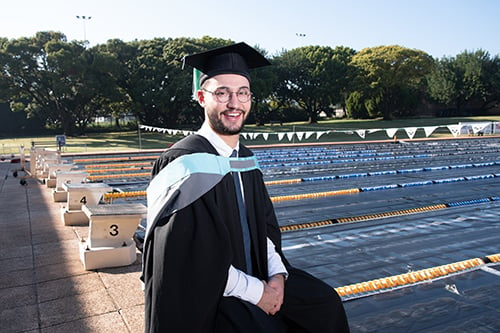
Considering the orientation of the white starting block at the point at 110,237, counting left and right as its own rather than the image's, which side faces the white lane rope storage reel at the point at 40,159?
left

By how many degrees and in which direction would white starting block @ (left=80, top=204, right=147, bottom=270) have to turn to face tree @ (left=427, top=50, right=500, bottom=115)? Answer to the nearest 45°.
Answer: approximately 45° to its left

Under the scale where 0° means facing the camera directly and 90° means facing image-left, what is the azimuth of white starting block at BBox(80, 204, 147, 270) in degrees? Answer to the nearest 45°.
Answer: approximately 270°

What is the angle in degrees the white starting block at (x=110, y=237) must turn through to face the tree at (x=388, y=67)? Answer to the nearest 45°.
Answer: approximately 45° to its left

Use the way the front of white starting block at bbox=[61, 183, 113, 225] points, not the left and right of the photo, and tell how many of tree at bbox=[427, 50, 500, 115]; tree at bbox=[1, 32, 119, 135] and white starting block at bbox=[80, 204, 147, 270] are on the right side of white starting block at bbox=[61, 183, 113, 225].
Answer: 1

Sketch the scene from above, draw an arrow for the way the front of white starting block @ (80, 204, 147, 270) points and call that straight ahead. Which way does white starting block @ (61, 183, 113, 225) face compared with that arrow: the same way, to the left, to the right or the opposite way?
the same way

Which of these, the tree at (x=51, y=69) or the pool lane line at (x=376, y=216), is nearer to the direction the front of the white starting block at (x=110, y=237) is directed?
the pool lane line

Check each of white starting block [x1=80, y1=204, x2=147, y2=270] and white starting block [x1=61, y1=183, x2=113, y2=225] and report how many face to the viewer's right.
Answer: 2

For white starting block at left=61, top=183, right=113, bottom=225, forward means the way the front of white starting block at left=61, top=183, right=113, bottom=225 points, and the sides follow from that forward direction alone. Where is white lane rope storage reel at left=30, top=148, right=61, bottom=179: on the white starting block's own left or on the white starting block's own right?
on the white starting block's own left

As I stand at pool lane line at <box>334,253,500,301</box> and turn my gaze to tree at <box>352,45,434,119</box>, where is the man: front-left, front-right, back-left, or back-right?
back-left

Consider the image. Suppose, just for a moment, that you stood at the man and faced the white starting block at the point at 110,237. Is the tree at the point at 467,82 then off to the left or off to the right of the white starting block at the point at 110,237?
right

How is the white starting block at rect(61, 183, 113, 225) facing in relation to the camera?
to the viewer's right

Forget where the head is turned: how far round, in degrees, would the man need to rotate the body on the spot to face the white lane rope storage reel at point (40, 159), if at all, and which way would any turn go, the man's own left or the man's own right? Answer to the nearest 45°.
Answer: approximately 180°

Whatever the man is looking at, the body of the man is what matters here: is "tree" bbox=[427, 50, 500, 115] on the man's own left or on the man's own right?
on the man's own left
